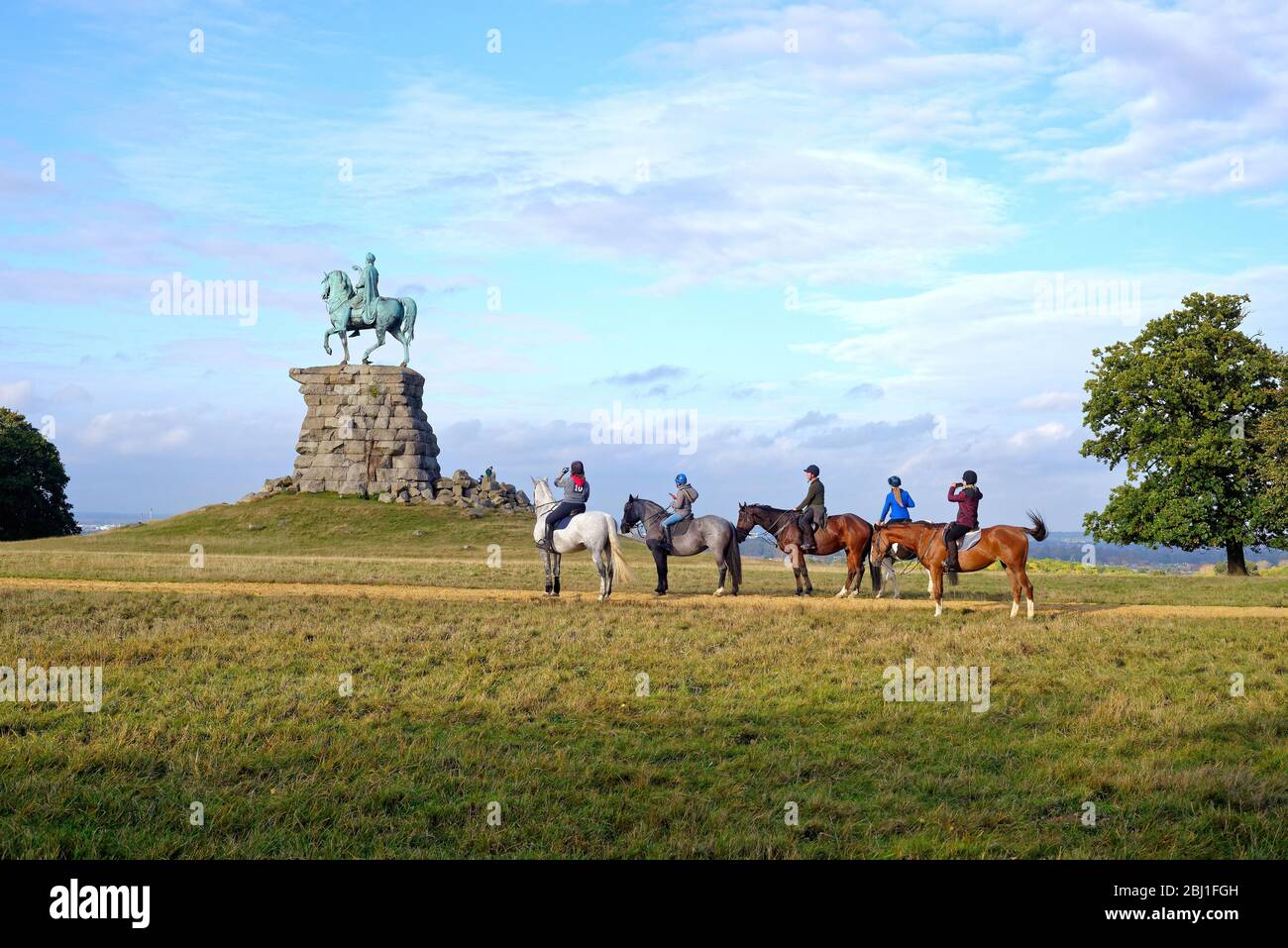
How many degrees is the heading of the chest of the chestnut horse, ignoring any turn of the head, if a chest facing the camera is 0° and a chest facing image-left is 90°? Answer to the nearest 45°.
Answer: approximately 90°

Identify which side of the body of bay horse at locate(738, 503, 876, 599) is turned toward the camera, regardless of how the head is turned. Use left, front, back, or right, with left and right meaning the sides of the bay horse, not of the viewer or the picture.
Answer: left

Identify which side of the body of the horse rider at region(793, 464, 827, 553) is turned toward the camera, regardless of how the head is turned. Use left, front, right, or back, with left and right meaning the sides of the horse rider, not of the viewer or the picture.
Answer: left

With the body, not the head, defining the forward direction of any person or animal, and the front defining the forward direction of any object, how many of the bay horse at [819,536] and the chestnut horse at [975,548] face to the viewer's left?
2

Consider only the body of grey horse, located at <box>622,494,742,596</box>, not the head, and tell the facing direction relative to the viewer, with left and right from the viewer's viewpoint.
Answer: facing to the left of the viewer

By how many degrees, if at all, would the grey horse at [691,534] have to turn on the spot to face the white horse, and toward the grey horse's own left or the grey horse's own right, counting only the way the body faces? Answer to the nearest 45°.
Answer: approximately 45° to the grey horse's own left

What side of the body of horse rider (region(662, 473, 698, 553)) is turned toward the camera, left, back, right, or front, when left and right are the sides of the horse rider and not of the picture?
left

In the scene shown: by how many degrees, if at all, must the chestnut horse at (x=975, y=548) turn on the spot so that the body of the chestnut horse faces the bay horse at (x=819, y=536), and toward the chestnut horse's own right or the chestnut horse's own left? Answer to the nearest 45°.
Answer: approximately 45° to the chestnut horse's own right

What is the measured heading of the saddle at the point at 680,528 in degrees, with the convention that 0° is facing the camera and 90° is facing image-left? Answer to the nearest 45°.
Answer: approximately 90°
